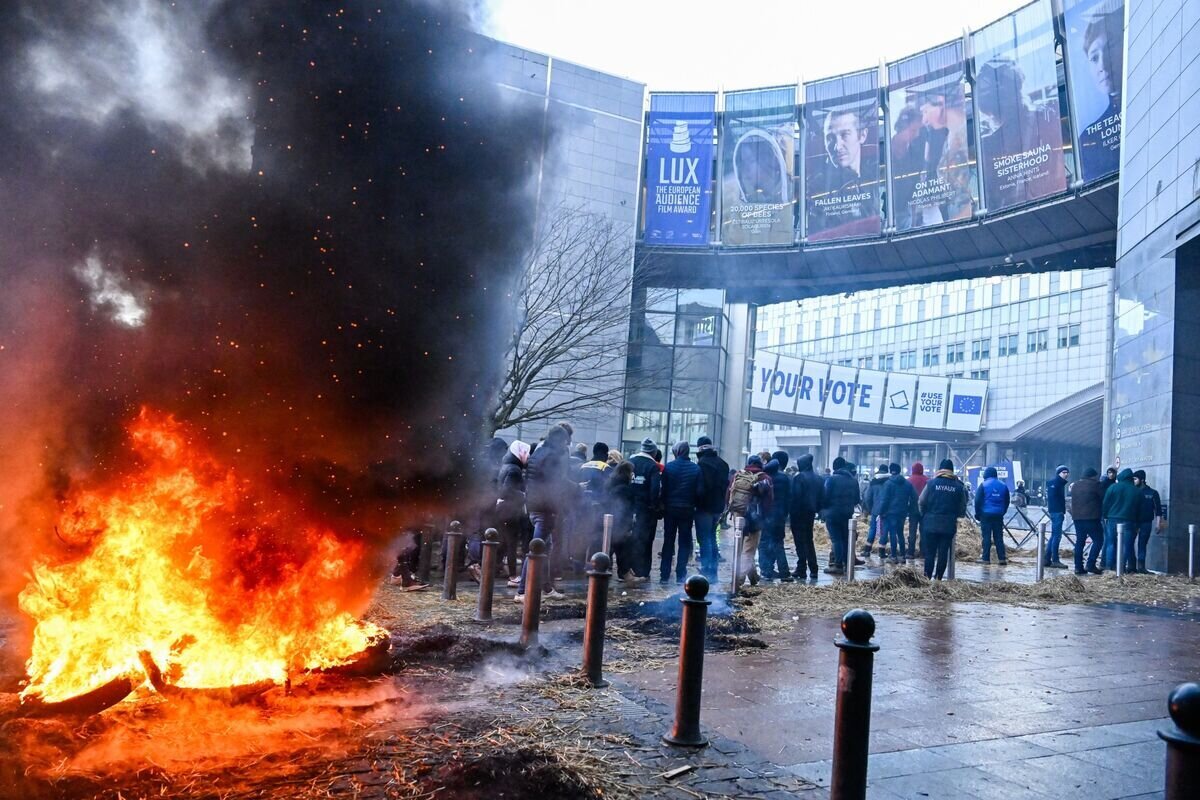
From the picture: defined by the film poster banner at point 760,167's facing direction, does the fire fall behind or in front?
in front

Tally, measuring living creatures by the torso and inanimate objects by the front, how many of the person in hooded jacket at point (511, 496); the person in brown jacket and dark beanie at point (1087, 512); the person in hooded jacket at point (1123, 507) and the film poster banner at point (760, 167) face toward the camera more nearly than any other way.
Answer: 1

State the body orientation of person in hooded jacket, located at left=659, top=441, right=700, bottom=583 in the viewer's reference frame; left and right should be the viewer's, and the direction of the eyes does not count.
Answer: facing away from the viewer

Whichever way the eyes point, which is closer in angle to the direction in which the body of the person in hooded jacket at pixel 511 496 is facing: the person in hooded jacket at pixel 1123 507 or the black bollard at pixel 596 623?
the person in hooded jacket

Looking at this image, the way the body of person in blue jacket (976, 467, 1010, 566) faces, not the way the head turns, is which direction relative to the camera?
away from the camera

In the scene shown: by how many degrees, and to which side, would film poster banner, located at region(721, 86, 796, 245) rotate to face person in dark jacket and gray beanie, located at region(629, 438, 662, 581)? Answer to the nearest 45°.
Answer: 0° — it already faces them

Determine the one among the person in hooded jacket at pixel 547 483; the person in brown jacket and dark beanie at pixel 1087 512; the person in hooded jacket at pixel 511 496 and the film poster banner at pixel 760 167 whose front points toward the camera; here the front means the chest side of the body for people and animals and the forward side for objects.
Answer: the film poster banner

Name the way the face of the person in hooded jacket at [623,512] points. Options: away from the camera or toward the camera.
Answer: away from the camera

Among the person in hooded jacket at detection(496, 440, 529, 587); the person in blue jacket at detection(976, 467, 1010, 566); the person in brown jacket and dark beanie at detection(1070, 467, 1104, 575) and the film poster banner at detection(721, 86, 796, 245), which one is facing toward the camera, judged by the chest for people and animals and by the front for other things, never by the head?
the film poster banner

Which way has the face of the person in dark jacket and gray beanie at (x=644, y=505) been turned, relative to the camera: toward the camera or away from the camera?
away from the camera

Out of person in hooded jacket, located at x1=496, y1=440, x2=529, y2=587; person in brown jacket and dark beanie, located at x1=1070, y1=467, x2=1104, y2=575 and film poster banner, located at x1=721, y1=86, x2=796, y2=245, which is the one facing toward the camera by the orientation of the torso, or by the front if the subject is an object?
the film poster banner

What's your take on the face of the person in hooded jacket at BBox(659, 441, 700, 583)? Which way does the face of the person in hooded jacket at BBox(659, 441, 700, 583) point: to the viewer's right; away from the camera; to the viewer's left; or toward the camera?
away from the camera

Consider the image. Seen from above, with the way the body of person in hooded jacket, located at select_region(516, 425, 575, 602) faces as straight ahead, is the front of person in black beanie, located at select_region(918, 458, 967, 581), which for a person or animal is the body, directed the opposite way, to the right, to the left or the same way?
the same way
